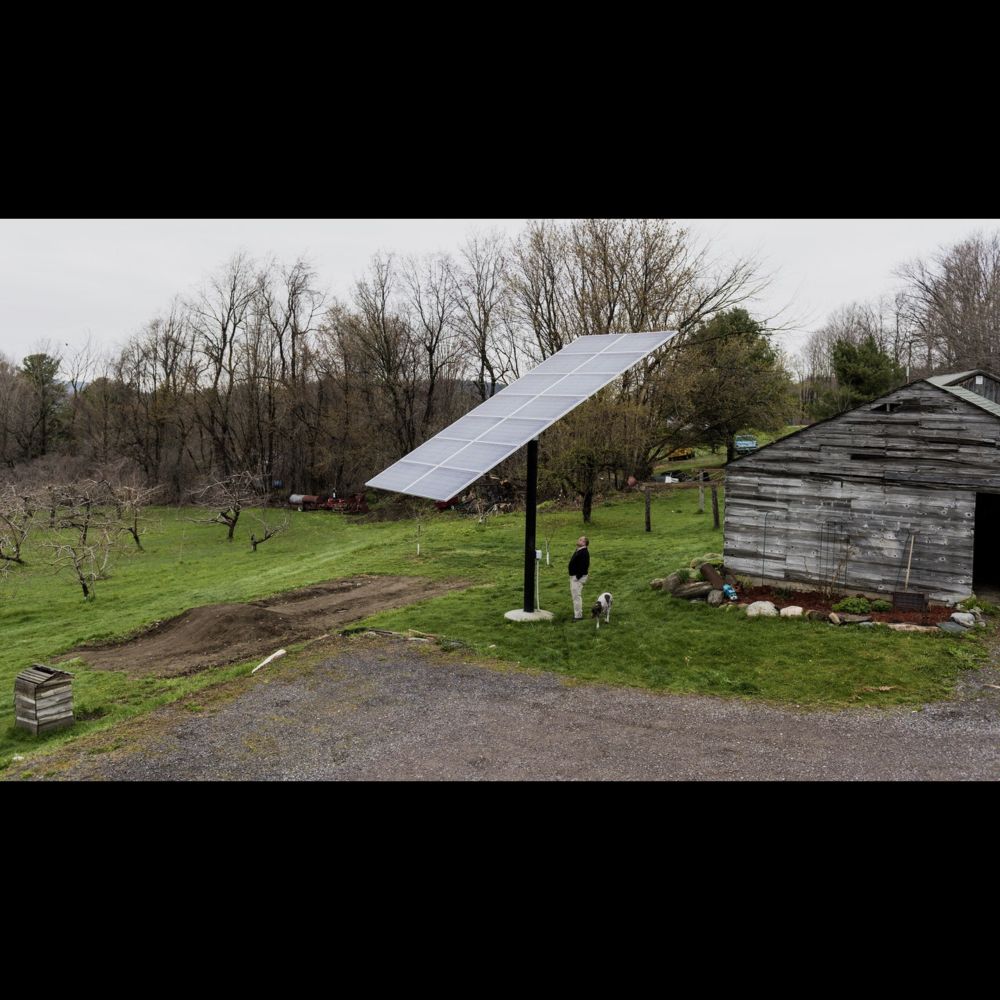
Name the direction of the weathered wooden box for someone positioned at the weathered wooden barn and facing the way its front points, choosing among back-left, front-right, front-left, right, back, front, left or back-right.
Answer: front-right

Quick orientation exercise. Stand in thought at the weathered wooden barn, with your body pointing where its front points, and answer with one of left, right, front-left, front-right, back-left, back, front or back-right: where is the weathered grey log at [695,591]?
right

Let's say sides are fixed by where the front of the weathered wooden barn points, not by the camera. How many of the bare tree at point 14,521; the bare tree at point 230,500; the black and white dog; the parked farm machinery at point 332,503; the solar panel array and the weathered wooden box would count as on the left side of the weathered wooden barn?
0

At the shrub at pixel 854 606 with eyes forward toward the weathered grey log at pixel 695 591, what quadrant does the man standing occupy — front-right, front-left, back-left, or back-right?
front-left

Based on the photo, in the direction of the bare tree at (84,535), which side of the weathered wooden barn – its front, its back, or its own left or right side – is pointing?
right

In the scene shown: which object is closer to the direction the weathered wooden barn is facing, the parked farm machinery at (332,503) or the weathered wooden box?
the weathered wooden box

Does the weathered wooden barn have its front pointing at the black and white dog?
no

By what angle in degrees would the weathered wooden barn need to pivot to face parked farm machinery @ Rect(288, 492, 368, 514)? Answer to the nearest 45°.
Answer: approximately 135° to its right

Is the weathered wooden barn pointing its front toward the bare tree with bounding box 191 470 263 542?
no

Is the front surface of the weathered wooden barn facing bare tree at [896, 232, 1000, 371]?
no

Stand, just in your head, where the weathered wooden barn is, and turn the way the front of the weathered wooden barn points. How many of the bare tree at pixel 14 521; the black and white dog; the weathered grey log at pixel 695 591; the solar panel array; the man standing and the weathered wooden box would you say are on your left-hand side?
0

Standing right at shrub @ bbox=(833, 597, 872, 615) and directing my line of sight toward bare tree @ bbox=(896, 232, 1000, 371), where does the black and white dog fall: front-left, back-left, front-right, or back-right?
back-left

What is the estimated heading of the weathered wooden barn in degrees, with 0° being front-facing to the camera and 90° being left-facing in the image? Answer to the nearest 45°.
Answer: approximately 0°

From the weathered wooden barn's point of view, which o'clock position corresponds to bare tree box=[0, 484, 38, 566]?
The bare tree is roughly at 3 o'clock from the weathered wooden barn.

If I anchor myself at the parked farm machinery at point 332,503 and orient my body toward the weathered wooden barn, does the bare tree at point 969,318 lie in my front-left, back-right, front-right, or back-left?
front-left
